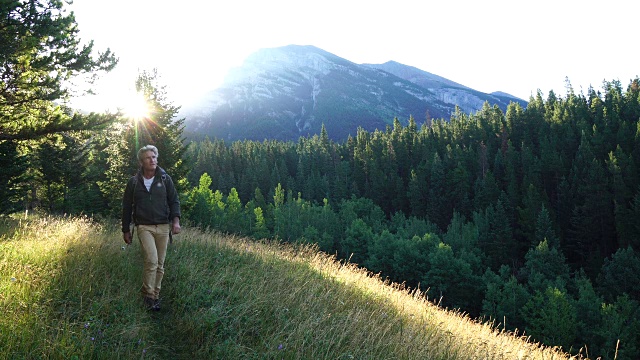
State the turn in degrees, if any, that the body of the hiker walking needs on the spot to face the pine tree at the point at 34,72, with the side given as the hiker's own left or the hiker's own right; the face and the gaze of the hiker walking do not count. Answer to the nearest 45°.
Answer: approximately 135° to the hiker's own right

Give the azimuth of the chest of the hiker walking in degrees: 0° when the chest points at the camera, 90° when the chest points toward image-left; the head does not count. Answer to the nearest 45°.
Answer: approximately 0°
